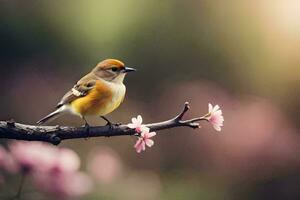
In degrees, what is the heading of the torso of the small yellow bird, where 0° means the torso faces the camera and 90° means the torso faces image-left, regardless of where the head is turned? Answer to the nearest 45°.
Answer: approximately 270°
